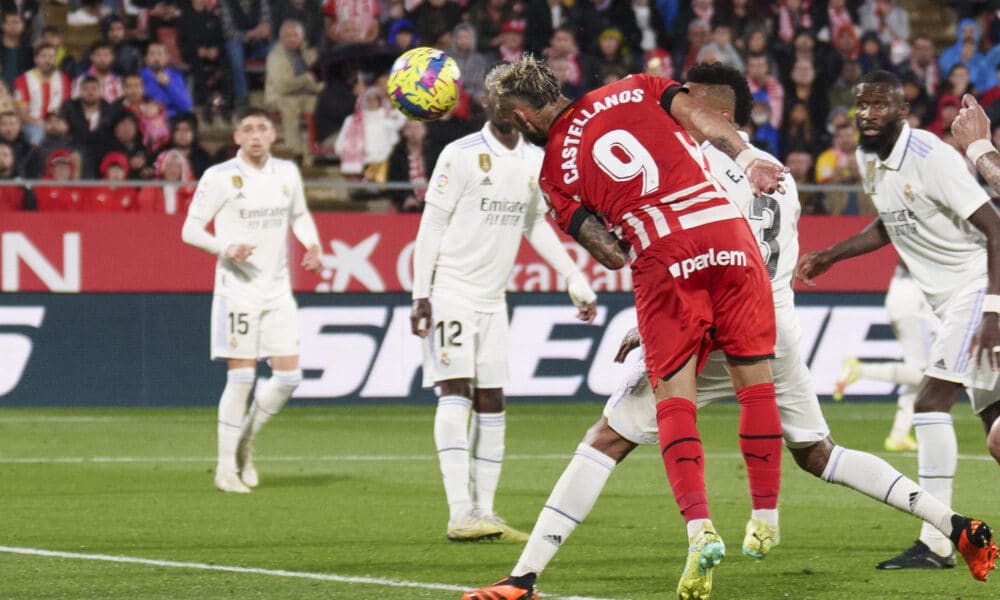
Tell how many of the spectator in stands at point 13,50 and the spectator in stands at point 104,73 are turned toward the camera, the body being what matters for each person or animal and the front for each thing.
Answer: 2

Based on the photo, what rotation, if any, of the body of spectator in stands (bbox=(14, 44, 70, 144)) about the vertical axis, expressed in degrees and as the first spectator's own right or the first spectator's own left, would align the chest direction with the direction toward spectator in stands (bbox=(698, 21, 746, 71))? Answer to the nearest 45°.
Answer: approximately 90° to the first spectator's own left

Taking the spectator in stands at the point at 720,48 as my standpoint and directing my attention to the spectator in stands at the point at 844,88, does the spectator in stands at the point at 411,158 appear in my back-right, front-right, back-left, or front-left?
back-right

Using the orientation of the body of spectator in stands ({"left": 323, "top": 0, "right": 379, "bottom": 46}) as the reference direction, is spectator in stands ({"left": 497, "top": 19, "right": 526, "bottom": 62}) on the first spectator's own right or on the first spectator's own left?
on the first spectator's own left

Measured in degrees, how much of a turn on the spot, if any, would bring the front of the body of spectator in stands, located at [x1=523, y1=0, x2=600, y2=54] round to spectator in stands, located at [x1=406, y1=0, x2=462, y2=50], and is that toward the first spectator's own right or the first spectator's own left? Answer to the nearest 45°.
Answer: approximately 45° to the first spectator's own right

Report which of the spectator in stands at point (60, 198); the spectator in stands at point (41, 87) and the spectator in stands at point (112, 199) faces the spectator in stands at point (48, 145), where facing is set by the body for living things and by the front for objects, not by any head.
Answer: the spectator in stands at point (41, 87)

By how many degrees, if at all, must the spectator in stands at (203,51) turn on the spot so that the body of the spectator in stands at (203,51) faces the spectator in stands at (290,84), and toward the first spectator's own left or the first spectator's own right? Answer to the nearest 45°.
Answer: approximately 45° to the first spectator's own left

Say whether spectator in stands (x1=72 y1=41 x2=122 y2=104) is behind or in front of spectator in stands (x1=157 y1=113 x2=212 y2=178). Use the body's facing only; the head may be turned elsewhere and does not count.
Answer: behind

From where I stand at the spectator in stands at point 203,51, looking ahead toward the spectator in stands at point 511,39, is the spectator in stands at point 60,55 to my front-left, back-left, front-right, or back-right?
back-right
